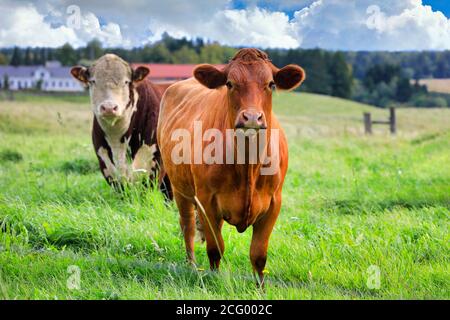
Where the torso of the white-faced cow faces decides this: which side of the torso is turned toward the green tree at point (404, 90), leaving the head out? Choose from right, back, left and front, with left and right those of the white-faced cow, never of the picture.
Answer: back

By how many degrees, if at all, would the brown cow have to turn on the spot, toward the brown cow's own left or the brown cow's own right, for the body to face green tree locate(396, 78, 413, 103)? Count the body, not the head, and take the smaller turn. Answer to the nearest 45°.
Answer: approximately 135° to the brown cow's own left

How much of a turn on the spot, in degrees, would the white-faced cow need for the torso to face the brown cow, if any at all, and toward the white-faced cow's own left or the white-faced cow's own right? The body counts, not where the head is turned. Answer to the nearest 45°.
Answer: approximately 45° to the white-faced cow's own left

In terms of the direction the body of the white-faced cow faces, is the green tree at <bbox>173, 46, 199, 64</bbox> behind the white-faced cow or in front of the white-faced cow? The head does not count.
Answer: behind

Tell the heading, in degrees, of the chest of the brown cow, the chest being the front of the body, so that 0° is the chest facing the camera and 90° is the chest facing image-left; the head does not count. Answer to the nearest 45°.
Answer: approximately 315°

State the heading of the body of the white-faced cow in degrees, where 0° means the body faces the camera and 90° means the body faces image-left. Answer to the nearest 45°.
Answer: approximately 45°

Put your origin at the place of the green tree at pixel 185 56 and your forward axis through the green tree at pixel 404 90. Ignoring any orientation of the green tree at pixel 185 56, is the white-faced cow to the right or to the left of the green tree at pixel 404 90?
right

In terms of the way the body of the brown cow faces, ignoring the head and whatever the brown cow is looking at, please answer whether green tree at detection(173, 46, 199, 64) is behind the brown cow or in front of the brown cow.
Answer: behind
